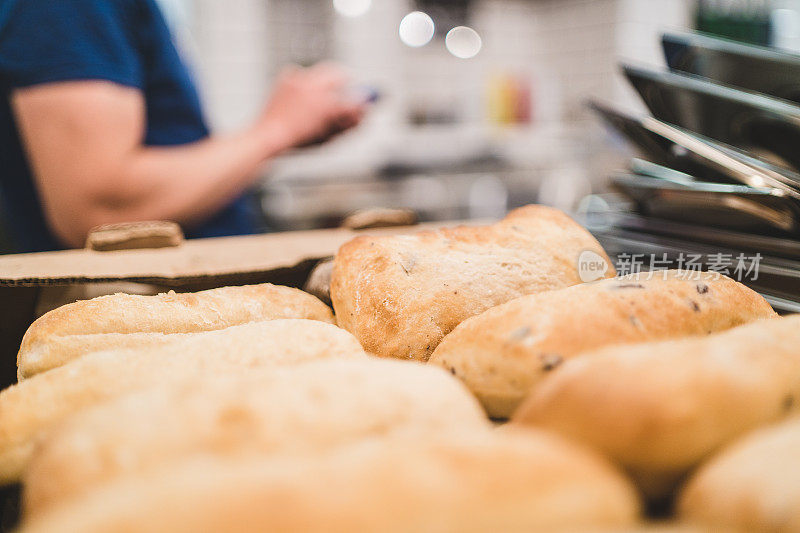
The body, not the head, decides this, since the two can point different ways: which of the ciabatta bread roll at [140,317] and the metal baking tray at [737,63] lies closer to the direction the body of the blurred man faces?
the metal baking tray

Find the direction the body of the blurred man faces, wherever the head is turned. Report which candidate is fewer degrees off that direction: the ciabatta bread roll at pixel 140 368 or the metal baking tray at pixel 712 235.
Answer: the metal baking tray

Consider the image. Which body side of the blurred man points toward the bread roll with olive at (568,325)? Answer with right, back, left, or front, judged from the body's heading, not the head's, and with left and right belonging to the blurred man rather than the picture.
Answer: right

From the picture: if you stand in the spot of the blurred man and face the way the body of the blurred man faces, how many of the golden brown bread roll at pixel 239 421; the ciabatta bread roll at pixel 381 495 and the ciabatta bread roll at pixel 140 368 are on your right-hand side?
3

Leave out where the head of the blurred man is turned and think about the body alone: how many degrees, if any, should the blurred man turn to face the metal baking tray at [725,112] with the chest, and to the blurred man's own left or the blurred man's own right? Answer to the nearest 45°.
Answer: approximately 45° to the blurred man's own right

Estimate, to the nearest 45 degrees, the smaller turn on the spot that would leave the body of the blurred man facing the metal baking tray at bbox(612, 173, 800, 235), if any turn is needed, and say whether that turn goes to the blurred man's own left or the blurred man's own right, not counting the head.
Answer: approximately 45° to the blurred man's own right

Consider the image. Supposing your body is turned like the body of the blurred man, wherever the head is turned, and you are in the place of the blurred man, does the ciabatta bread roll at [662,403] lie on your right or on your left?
on your right

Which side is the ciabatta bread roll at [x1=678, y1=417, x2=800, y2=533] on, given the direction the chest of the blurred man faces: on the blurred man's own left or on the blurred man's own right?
on the blurred man's own right

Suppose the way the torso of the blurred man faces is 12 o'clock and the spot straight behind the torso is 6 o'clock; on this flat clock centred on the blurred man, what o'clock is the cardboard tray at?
The cardboard tray is roughly at 3 o'clock from the blurred man.

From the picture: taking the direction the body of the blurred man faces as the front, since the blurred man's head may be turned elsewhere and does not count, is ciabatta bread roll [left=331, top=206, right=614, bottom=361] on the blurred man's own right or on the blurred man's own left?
on the blurred man's own right

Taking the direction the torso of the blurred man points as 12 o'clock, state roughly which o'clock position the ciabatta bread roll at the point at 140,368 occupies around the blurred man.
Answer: The ciabatta bread roll is roughly at 3 o'clock from the blurred man.

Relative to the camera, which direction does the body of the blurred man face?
to the viewer's right
